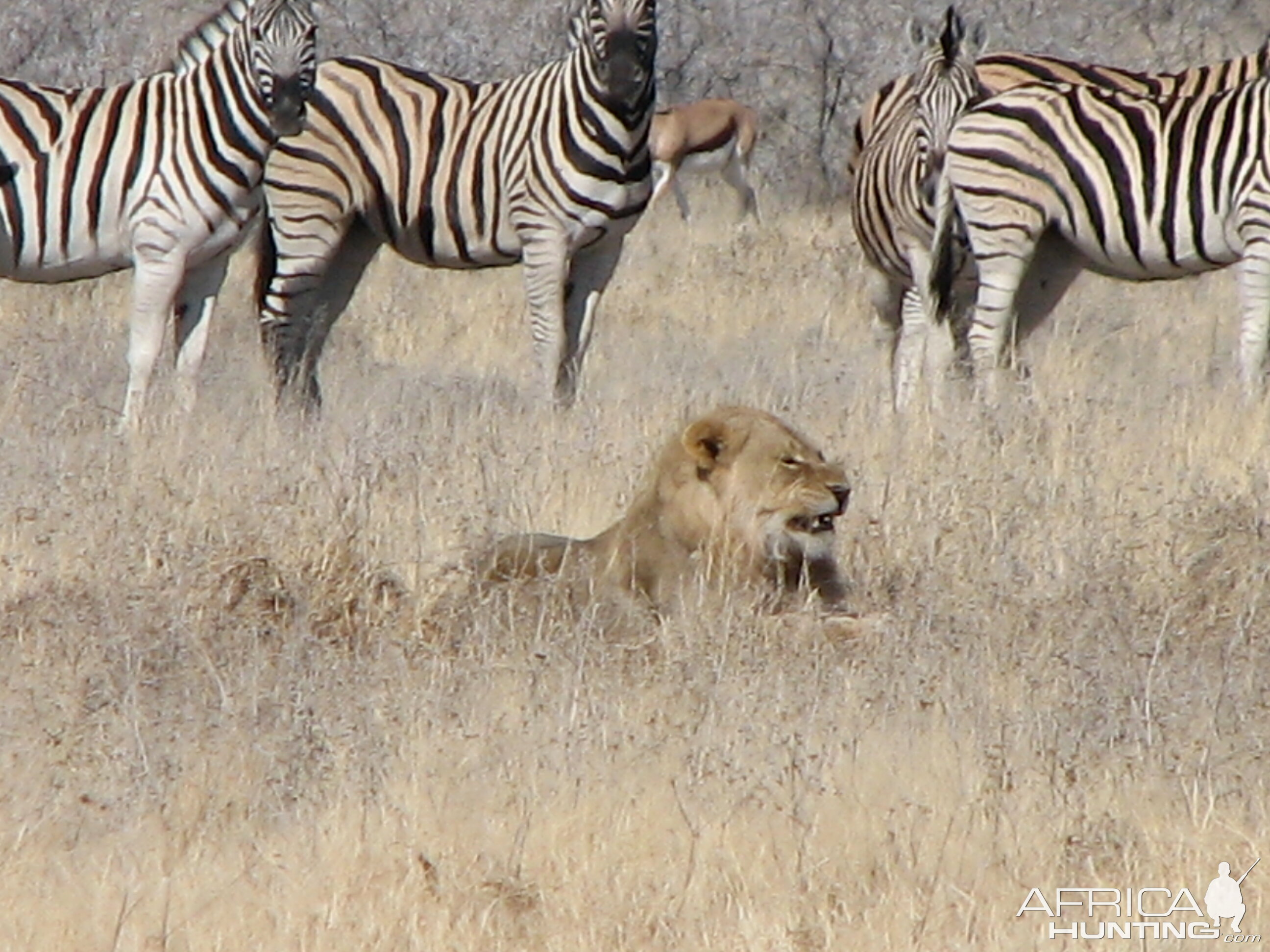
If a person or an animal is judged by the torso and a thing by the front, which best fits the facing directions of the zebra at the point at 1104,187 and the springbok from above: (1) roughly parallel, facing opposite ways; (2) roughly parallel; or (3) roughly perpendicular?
roughly parallel, facing opposite ways

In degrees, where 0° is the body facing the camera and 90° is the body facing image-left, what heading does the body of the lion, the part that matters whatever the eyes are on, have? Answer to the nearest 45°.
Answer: approximately 270°

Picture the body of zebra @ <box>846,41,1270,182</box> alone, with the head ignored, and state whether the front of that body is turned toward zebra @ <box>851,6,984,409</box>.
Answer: no

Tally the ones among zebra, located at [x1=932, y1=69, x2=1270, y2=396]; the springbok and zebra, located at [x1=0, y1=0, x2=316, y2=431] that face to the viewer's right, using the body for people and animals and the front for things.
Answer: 2

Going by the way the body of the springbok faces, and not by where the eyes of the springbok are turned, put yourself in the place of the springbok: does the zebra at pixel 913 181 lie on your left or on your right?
on your left

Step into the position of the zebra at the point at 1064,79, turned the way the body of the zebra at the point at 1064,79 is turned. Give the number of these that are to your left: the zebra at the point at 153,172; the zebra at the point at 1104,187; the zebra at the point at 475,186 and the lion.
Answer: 0

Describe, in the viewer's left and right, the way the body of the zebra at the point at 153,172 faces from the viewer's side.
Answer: facing to the right of the viewer

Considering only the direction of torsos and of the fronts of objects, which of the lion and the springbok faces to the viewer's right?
the lion

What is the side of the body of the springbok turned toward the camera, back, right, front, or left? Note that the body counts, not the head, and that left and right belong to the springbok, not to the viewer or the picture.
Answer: left

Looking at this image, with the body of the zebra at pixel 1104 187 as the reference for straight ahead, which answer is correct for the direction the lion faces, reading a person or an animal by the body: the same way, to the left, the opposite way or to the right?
the same way

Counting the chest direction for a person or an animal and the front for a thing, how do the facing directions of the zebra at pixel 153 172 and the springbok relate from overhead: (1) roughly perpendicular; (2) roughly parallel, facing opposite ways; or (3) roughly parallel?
roughly parallel, facing opposite ways

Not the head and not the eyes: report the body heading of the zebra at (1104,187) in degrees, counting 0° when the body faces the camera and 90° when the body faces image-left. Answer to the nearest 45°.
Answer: approximately 270°

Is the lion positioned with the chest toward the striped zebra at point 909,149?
no
